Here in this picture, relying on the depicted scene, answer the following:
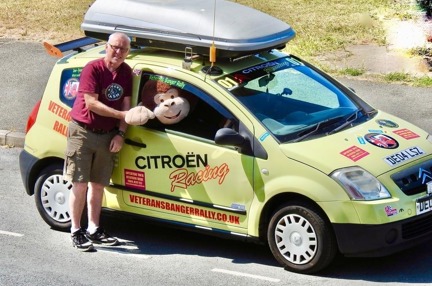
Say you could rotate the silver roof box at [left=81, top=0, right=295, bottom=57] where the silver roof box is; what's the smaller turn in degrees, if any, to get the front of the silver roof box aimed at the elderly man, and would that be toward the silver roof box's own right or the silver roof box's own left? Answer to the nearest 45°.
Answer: approximately 90° to the silver roof box's own right

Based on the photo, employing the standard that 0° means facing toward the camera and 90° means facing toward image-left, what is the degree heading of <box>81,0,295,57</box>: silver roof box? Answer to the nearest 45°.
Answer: approximately 315°

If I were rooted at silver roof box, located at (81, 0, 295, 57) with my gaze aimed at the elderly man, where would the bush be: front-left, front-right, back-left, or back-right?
back-right

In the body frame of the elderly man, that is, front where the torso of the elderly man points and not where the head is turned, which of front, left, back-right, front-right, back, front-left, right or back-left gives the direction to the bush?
left

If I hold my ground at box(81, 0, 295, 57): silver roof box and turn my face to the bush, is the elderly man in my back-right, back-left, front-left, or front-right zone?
back-left

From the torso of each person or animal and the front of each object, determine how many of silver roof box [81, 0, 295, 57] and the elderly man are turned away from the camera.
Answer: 0

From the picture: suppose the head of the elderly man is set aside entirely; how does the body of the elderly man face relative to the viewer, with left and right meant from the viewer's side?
facing the viewer and to the right of the viewer
